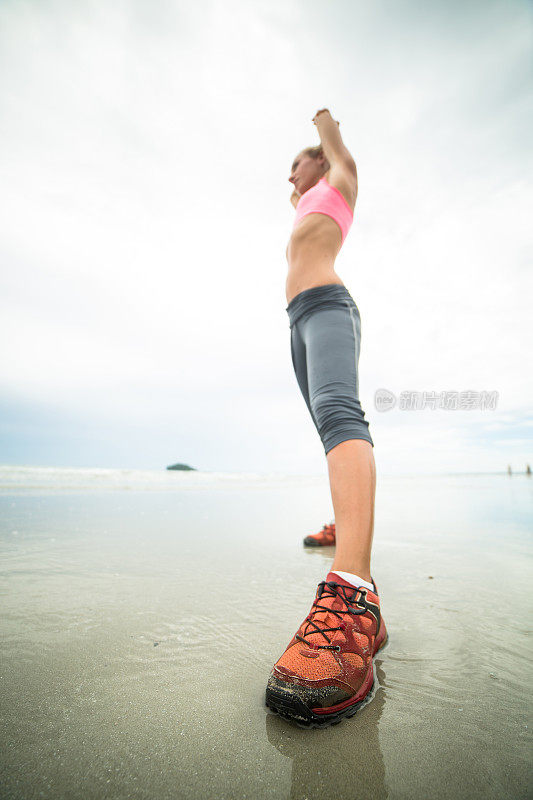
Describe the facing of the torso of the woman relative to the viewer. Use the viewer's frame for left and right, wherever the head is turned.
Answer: facing the viewer and to the left of the viewer

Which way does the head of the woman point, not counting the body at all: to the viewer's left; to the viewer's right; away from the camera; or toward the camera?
to the viewer's left
